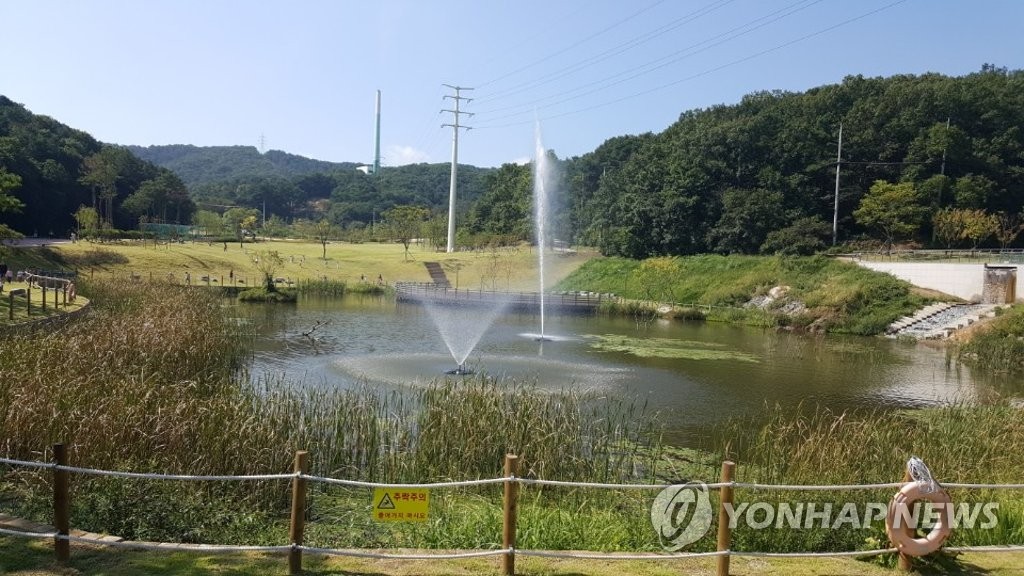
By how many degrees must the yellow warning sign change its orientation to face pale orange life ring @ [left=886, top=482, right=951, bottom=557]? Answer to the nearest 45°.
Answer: approximately 90° to its left

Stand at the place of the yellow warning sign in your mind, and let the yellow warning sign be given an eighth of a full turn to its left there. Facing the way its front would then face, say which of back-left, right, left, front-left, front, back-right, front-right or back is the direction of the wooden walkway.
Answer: back-left

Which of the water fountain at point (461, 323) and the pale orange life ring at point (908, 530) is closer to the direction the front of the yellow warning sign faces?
the pale orange life ring

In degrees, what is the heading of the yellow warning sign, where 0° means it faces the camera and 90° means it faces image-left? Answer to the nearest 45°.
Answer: approximately 0°

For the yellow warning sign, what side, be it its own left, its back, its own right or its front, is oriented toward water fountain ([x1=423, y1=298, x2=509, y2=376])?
back

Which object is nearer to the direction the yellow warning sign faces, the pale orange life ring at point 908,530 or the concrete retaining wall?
the pale orange life ring

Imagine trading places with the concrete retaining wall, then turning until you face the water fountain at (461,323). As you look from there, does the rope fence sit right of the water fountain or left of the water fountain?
left

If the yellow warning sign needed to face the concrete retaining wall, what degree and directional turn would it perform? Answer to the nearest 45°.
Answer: approximately 135° to its left
